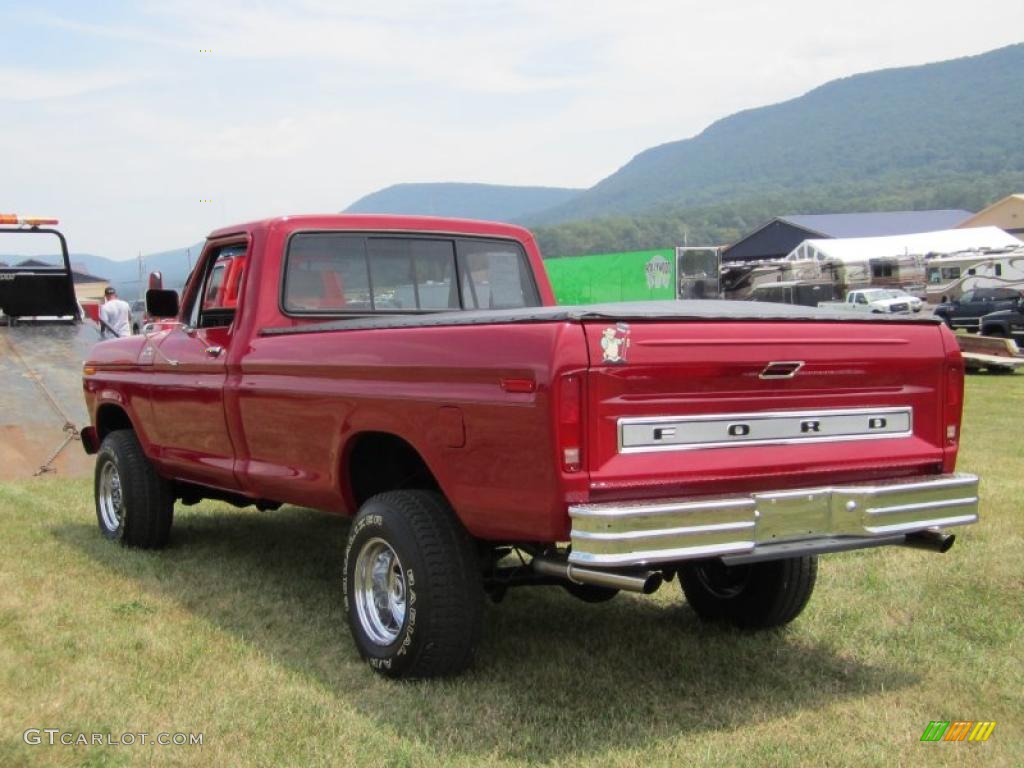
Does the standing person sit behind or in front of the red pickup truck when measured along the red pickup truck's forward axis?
in front

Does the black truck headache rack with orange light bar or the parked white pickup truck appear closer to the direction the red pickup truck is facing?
the black truck headache rack with orange light bar

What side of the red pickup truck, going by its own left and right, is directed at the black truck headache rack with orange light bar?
front

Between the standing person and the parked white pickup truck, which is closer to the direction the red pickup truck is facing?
the standing person

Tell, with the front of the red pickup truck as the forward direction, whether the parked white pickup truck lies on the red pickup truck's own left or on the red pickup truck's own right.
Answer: on the red pickup truck's own right

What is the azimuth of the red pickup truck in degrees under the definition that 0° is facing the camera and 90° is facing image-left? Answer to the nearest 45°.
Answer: approximately 135°
